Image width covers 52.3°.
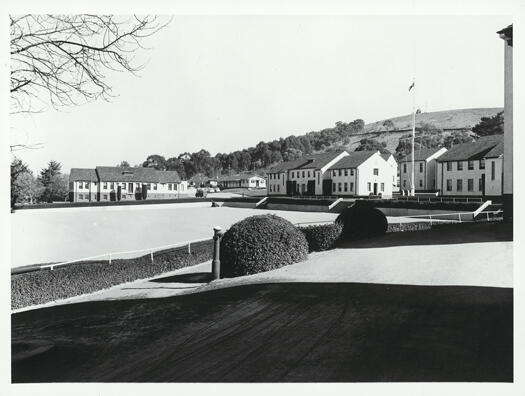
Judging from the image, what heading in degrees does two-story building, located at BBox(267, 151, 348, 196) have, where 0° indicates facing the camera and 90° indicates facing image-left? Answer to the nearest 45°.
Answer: approximately 45°

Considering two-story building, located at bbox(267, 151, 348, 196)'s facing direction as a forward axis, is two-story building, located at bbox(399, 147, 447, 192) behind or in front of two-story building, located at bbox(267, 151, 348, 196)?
behind

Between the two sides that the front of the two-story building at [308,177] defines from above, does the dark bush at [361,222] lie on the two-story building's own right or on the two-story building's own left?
on the two-story building's own left

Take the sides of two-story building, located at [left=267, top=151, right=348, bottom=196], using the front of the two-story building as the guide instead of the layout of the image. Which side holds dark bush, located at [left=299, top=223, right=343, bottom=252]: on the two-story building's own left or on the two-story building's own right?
on the two-story building's own left

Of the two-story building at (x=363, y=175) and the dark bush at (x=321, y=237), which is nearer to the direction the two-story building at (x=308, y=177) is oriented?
the dark bush

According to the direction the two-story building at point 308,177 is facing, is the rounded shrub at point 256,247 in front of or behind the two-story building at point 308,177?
in front

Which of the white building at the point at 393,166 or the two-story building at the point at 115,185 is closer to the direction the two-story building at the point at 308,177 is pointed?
the two-story building

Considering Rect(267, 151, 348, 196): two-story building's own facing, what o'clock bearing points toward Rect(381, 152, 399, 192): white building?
The white building is roughly at 8 o'clock from the two-story building.
